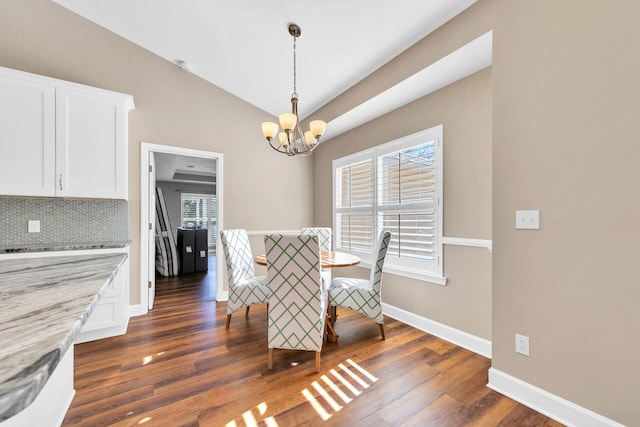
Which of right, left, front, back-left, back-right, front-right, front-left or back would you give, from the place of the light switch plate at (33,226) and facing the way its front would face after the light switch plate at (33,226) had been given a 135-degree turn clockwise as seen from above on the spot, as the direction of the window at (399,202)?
back

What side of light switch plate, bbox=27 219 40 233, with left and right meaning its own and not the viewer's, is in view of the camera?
front

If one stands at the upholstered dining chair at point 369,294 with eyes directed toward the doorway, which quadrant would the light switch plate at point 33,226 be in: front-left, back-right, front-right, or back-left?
front-left

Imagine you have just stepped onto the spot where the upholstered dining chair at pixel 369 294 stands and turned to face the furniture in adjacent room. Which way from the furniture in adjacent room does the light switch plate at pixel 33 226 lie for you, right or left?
left

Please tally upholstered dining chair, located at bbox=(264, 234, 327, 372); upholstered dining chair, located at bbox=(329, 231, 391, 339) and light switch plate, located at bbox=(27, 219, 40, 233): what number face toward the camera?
1

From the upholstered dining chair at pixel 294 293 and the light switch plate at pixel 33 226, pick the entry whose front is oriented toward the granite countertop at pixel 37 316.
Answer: the light switch plate

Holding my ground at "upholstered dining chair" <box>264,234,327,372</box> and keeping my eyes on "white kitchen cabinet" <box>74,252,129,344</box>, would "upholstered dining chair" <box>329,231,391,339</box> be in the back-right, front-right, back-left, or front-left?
back-right

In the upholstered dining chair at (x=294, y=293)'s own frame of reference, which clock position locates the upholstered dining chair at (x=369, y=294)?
the upholstered dining chair at (x=369, y=294) is roughly at 2 o'clock from the upholstered dining chair at (x=294, y=293).

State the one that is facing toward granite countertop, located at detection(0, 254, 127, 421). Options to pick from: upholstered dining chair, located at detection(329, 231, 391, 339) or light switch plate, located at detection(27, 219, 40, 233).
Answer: the light switch plate

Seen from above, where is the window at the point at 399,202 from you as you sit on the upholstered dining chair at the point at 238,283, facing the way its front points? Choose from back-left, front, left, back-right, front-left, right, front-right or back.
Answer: front-left

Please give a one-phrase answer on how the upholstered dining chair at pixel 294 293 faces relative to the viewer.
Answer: facing away from the viewer

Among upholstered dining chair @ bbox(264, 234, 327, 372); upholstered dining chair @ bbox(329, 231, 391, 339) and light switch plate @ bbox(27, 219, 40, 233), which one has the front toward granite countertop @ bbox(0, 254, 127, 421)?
the light switch plate

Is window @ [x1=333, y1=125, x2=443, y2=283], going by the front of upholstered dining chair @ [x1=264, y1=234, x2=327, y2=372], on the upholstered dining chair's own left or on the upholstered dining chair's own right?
on the upholstered dining chair's own right

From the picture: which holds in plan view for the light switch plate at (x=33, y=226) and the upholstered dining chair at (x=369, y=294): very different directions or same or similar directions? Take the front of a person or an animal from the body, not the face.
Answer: very different directions

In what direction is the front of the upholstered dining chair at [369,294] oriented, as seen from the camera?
facing away from the viewer and to the left of the viewer

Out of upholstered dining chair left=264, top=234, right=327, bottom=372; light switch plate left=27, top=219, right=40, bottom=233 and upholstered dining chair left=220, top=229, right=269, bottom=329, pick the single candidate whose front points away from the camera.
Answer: upholstered dining chair left=264, top=234, right=327, bottom=372

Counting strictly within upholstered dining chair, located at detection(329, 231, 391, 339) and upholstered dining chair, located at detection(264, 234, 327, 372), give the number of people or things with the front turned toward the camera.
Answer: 0
